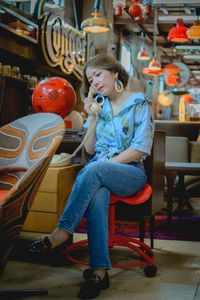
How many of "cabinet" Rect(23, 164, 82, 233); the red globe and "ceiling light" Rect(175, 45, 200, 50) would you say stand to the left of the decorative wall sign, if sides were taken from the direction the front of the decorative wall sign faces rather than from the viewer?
1

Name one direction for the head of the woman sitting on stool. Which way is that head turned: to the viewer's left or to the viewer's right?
to the viewer's left

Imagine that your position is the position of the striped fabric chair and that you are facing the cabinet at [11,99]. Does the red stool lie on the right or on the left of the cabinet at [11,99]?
right

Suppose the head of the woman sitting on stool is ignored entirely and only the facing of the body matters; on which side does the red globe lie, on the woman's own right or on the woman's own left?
on the woman's own right

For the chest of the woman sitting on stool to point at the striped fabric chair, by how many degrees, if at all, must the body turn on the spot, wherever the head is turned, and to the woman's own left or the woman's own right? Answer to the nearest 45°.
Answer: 0° — they already face it

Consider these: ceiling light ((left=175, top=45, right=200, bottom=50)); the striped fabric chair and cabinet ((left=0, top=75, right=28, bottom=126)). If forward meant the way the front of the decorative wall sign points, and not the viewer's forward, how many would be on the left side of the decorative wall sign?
1

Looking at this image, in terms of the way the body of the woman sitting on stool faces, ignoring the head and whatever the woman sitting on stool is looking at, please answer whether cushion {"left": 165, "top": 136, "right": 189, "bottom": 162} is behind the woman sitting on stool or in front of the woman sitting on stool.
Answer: behind

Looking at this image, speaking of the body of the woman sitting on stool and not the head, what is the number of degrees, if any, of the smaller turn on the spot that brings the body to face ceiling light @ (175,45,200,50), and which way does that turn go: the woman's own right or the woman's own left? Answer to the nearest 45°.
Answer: approximately 135° to the woman's own right

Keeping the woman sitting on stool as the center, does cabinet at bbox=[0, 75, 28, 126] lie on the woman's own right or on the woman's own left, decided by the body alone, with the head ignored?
on the woman's own right

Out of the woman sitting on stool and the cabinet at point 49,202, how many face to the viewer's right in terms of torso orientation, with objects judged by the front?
0

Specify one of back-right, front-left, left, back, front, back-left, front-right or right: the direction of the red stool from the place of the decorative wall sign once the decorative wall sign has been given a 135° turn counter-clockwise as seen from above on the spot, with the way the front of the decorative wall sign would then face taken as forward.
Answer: back

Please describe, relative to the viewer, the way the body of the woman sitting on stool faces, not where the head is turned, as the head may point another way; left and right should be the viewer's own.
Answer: facing the viewer and to the left of the viewer

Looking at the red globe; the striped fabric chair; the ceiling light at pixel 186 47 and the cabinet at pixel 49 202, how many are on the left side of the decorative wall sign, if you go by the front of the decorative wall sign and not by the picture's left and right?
1
